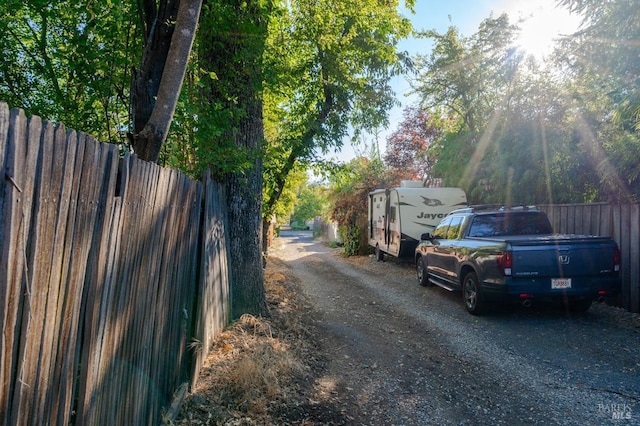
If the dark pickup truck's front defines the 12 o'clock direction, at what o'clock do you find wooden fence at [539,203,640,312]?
The wooden fence is roughly at 3 o'clock from the dark pickup truck.

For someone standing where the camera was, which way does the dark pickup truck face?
facing away from the viewer and to the left of the viewer

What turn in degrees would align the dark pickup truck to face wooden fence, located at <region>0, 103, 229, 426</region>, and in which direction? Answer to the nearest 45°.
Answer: approximately 135° to its left

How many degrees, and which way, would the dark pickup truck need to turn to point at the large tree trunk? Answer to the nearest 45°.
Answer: approximately 90° to its left

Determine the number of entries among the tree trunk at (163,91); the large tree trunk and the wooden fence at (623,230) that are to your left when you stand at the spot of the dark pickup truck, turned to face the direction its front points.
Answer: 2

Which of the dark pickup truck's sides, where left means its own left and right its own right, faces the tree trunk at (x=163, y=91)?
left
